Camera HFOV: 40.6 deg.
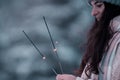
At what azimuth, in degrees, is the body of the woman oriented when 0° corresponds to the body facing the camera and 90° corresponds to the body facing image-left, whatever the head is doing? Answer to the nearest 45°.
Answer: approximately 90°

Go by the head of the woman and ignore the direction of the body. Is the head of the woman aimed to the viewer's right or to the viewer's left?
to the viewer's left
